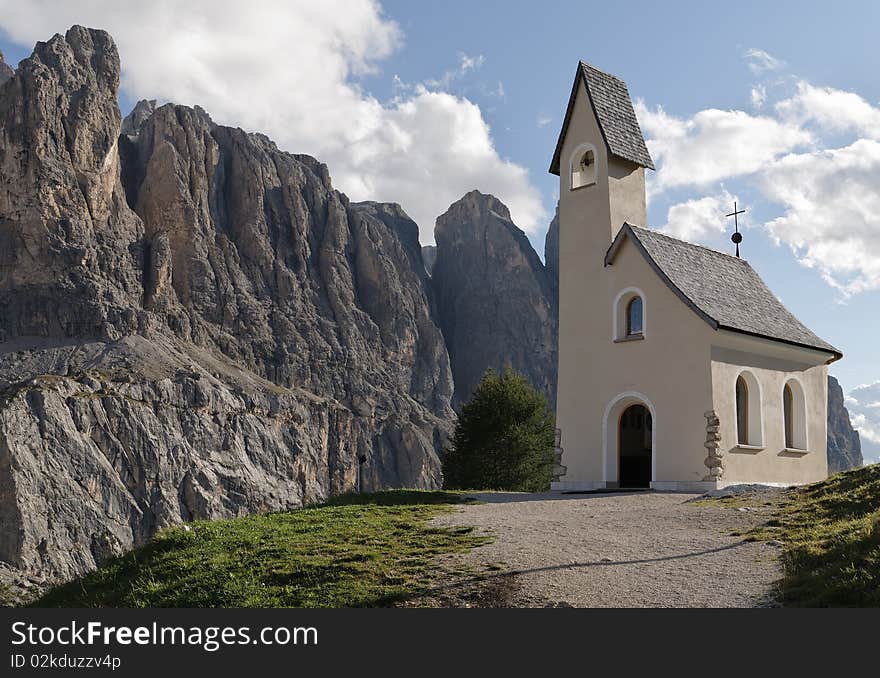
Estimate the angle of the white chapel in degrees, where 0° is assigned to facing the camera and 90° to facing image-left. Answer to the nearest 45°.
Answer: approximately 45°
